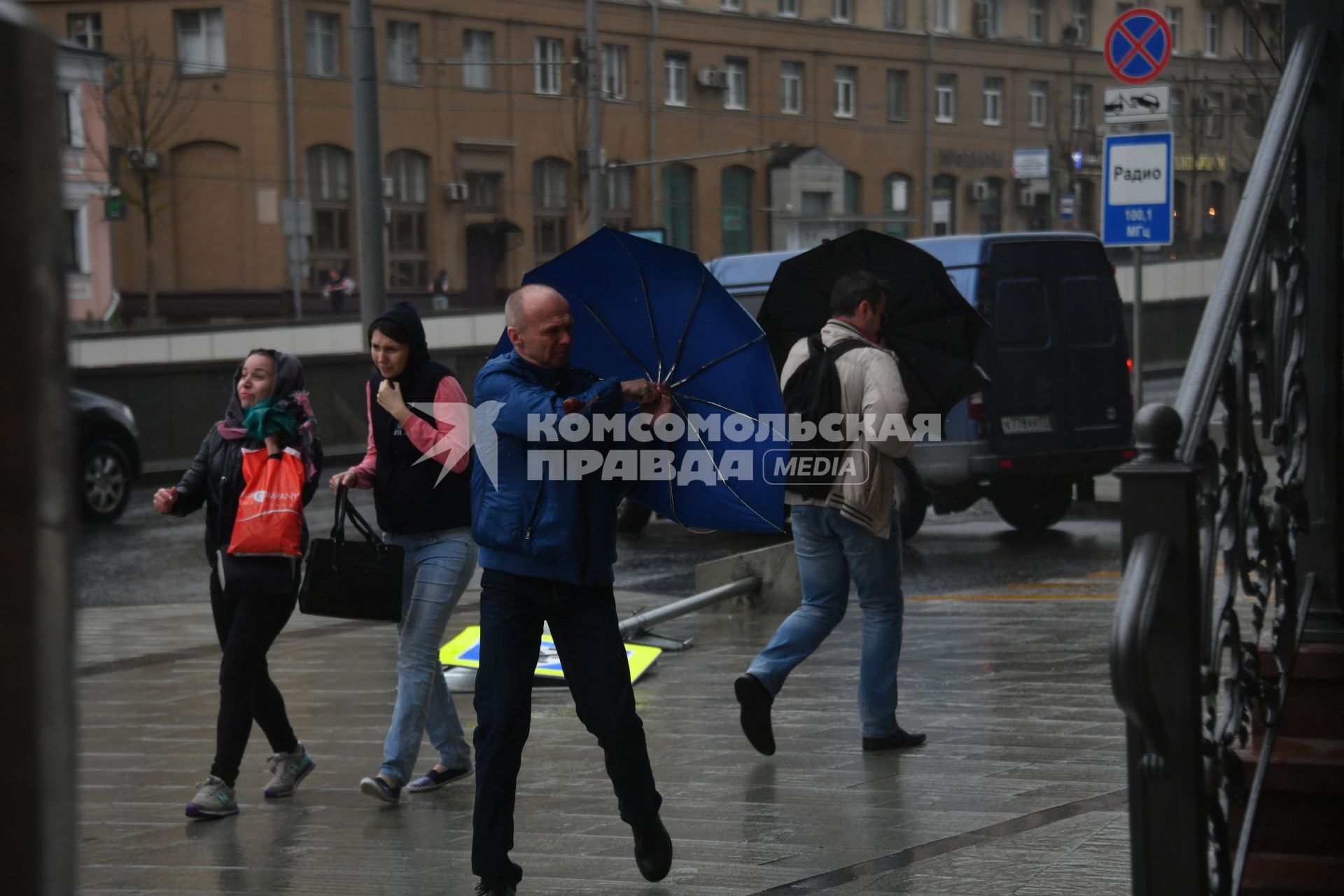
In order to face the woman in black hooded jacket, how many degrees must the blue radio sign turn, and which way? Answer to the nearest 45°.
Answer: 0° — it already faces them

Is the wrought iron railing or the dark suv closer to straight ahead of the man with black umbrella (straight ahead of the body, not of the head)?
the dark suv

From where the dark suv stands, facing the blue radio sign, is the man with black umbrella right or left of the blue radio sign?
right

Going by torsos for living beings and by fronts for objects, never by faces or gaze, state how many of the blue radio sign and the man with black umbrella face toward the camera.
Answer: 1

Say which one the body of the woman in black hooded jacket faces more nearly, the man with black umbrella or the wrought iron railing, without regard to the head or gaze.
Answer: the wrought iron railing

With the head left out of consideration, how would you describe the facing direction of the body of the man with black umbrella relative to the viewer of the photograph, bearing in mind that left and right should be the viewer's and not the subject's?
facing away from the viewer and to the right of the viewer

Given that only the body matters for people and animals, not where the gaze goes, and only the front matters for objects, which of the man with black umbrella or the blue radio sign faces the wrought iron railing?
the blue radio sign

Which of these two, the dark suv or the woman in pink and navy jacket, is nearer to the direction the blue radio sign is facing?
the woman in pink and navy jacket

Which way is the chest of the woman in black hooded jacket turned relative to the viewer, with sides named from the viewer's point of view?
facing the viewer and to the left of the viewer

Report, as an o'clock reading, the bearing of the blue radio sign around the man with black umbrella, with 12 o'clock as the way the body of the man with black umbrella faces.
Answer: The blue radio sign is roughly at 11 o'clock from the man with black umbrella.

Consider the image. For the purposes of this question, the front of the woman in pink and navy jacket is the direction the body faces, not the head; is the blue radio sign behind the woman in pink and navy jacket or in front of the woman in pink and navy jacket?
behind
